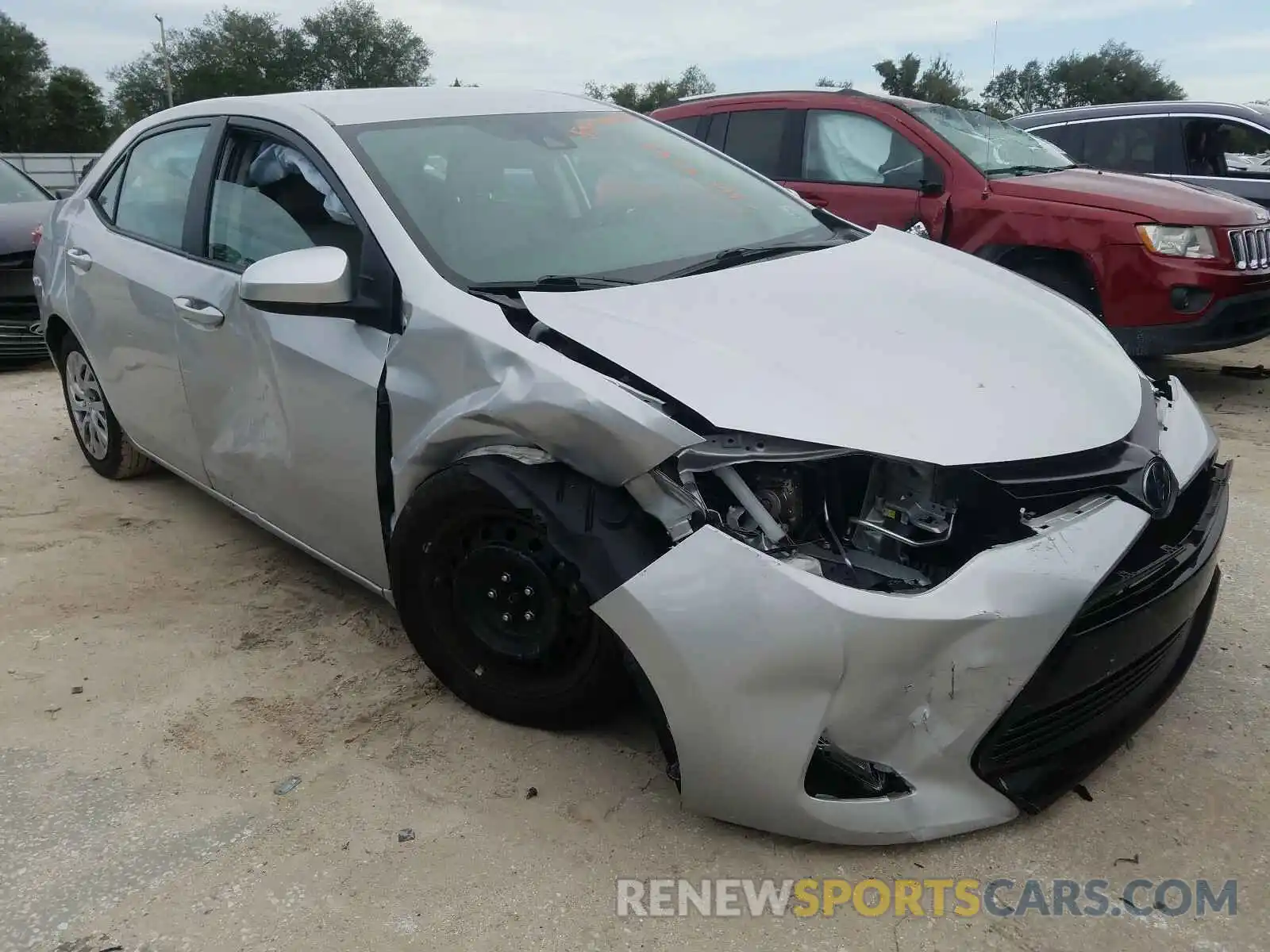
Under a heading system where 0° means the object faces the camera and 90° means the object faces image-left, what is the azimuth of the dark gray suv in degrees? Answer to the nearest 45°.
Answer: approximately 270°

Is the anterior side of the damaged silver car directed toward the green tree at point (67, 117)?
no

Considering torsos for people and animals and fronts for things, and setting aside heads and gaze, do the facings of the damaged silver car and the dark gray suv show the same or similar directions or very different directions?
same or similar directions

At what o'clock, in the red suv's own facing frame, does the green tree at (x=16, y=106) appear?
The green tree is roughly at 6 o'clock from the red suv.

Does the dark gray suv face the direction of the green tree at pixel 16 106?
no

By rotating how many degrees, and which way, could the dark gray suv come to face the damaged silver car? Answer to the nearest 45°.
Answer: approximately 90° to its right

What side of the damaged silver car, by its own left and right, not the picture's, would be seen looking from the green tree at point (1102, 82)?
left

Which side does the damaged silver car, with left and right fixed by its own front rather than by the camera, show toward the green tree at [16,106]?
back

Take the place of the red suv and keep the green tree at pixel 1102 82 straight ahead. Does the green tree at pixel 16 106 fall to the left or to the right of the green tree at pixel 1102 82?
left

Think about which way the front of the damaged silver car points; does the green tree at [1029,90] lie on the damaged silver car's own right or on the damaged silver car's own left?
on the damaged silver car's own left

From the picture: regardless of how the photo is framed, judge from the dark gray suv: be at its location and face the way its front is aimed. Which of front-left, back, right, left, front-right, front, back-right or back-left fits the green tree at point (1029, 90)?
left

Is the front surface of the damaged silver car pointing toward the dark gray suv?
no

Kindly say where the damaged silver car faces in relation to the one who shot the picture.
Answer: facing the viewer and to the right of the viewer

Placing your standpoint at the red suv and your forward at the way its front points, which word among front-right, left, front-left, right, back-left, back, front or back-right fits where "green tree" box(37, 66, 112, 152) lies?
back

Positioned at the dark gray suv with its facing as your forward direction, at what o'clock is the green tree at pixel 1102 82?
The green tree is roughly at 9 o'clock from the dark gray suv.
